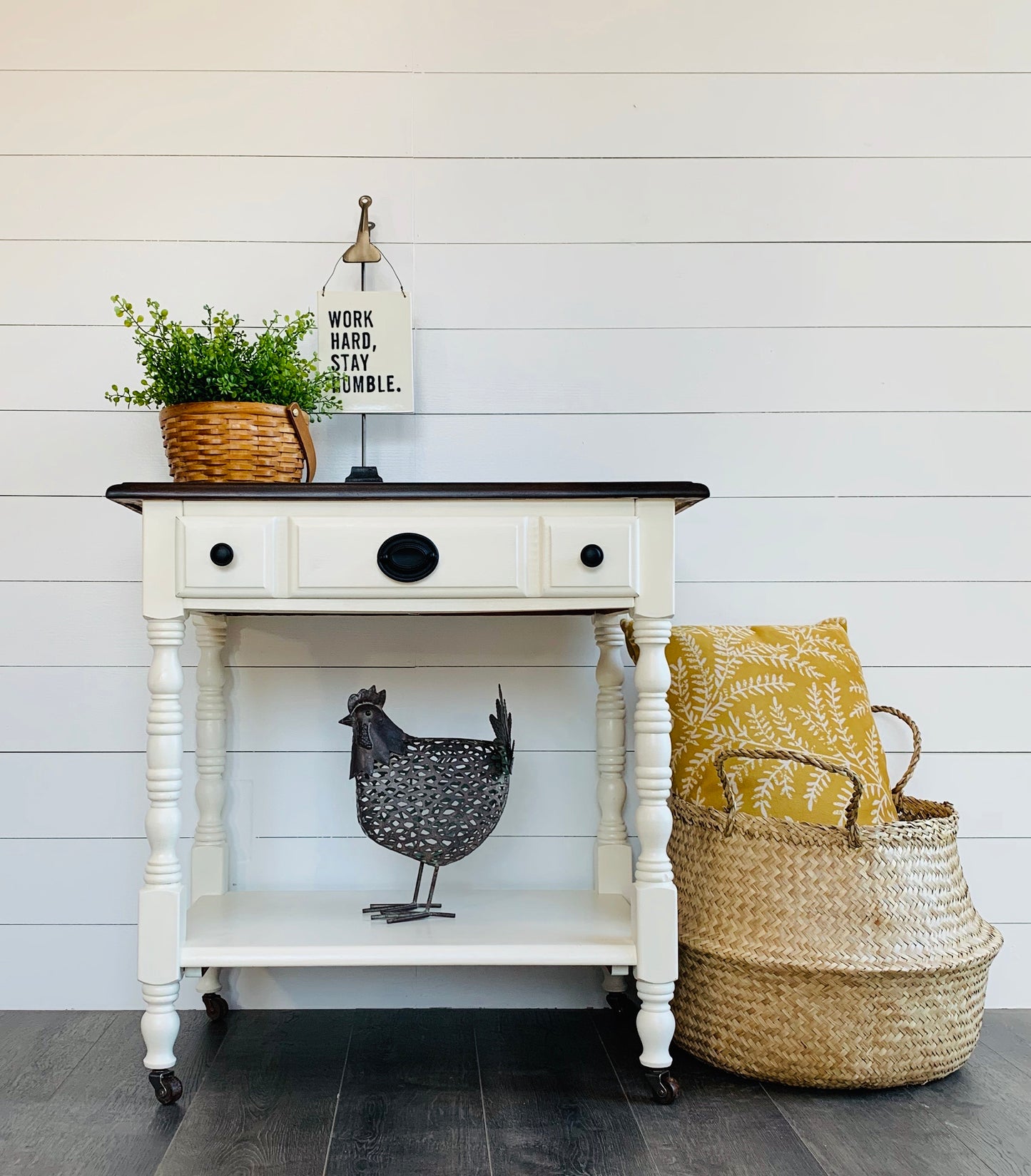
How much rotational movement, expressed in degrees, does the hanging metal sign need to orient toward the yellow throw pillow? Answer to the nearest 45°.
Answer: approximately 90° to its left

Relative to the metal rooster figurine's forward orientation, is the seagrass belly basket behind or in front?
behind

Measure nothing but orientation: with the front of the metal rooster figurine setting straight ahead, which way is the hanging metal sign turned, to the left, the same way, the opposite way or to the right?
to the left

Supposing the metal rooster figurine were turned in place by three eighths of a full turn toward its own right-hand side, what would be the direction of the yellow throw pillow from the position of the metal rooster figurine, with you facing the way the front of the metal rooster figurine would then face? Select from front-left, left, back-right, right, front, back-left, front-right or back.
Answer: front-right

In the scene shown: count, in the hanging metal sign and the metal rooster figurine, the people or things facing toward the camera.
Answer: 1

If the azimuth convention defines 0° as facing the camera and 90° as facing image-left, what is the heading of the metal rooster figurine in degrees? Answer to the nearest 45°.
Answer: approximately 90°

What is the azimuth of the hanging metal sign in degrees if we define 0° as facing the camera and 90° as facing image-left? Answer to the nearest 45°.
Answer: approximately 0°
